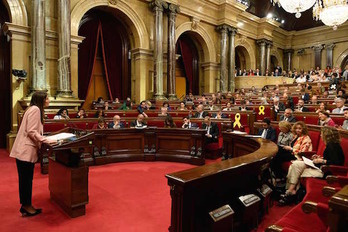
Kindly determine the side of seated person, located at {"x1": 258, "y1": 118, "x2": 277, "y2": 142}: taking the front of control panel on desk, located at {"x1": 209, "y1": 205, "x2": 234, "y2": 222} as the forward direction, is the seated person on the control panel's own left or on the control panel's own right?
on the control panel's own left

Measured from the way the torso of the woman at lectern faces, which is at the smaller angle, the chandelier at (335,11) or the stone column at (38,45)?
the chandelier

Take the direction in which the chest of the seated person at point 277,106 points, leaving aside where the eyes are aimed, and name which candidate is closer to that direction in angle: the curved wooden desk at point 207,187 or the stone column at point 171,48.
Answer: the curved wooden desk

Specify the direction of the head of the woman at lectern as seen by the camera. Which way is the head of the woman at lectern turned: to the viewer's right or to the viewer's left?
to the viewer's right

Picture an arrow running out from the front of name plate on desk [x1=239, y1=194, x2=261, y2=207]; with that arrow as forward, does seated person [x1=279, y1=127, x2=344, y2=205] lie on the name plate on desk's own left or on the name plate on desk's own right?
on the name plate on desk's own left

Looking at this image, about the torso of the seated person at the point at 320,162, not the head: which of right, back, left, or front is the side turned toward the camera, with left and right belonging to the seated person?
left

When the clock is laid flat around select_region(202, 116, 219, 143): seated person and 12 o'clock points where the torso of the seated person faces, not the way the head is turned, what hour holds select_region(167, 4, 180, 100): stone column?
The stone column is roughly at 4 o'clock from the seated person.

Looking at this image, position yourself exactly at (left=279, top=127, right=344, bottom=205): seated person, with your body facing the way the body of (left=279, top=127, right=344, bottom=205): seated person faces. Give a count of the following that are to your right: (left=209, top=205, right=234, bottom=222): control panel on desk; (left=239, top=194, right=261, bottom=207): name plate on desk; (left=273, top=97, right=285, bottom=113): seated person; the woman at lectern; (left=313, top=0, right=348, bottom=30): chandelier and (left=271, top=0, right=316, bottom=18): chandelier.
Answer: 3
